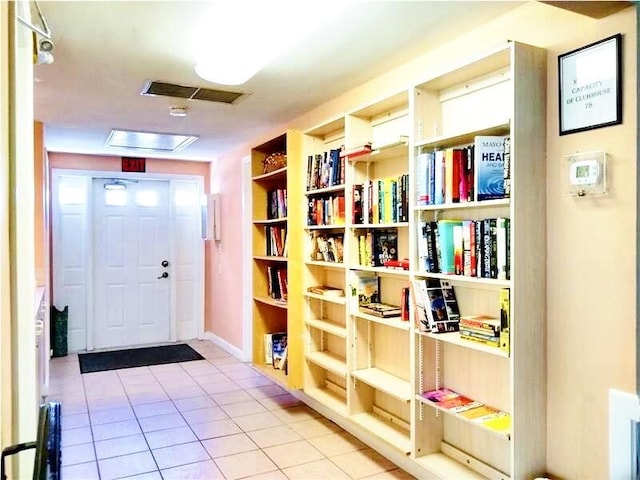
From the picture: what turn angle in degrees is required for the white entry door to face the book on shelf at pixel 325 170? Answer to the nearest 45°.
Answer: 0° — it already faces it

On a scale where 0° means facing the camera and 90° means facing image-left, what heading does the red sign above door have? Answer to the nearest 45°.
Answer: approximately 0°

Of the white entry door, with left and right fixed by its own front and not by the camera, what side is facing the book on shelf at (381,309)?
front

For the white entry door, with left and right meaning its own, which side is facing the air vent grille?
front

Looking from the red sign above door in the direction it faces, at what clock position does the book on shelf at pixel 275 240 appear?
The book on shelf is roughly at 11 o'clock from the red sign above door.

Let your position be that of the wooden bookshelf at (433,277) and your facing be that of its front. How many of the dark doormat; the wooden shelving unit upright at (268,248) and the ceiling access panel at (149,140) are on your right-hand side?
3

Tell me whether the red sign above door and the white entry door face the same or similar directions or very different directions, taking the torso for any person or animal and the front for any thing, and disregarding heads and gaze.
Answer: same or similar directions

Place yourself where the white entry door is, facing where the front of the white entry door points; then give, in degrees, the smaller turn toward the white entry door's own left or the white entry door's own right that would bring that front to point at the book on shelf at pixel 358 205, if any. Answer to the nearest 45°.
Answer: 0° — it already faces it

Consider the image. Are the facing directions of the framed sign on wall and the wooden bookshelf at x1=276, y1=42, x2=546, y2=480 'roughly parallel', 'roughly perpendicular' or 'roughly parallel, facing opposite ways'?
roughly parallel

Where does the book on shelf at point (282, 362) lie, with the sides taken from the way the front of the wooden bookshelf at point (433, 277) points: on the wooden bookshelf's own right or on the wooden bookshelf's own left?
on the wooden bookshelf's own right

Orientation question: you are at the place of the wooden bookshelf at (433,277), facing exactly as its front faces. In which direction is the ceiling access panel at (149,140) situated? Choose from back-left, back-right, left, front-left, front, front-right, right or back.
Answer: right

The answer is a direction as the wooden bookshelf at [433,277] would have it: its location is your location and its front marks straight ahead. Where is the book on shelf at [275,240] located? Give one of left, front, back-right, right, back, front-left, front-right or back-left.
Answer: right

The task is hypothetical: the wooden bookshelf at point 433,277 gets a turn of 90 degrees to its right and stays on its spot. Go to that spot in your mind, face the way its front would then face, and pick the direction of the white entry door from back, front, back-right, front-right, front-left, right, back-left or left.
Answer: front

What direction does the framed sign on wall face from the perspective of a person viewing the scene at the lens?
facing the viewer and to the left of the viewer

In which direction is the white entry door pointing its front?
toward the camera

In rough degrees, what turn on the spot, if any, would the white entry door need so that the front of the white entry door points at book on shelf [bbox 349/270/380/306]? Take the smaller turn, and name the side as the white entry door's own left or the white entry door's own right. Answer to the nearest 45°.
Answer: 0° — it already faces it

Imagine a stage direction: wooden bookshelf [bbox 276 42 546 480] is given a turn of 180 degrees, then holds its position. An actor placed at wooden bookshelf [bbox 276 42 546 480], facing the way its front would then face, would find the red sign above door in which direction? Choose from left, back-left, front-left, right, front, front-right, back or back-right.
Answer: left
